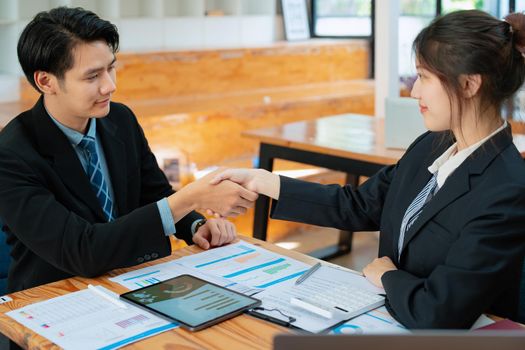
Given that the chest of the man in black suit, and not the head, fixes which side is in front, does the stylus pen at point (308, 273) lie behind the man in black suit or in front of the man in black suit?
in front

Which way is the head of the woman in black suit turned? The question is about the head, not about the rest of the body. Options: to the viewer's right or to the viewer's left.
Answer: to the viewer's left

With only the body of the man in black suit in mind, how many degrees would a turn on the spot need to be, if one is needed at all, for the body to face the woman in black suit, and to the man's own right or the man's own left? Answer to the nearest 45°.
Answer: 0° — they already face them

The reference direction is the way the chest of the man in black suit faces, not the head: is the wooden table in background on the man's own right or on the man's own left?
on the man's own left

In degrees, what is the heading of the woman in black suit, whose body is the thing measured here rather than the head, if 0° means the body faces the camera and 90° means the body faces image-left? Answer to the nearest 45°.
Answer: approximately 45°

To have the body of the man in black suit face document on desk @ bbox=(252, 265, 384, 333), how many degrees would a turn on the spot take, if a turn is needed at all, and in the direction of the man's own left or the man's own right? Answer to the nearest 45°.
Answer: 0° — they already face it

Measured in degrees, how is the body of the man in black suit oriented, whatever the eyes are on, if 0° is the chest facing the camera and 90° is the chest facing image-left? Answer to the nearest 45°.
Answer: approximately 315°
